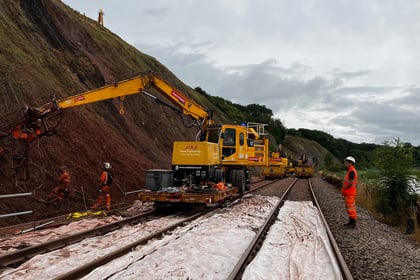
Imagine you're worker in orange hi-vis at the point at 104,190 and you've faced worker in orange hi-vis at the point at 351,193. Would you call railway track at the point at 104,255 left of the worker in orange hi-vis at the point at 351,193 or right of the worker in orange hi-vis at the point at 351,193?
right

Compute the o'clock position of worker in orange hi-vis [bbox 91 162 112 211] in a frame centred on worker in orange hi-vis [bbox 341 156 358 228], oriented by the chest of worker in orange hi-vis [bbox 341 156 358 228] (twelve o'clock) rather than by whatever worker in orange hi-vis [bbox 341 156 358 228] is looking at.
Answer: worker in orange hi-vis [bbox 91 162 112 211] is roughly at 12 o'clock from worker in orange hi-vis [bbox 341 156 358 228].

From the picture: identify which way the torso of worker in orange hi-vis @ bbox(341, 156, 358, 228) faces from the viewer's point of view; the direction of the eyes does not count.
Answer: to the viewer's left

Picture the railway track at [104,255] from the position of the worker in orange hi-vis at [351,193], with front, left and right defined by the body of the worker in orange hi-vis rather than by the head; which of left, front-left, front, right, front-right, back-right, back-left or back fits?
front-left

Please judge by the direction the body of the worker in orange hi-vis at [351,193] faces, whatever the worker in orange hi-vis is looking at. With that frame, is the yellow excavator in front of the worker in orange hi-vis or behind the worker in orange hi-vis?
in front

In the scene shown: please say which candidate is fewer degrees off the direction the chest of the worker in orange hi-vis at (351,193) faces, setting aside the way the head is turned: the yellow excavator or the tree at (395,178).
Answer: the yellow excavator

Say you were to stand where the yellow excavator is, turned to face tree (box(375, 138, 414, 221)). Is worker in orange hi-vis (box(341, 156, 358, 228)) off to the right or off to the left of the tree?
right
